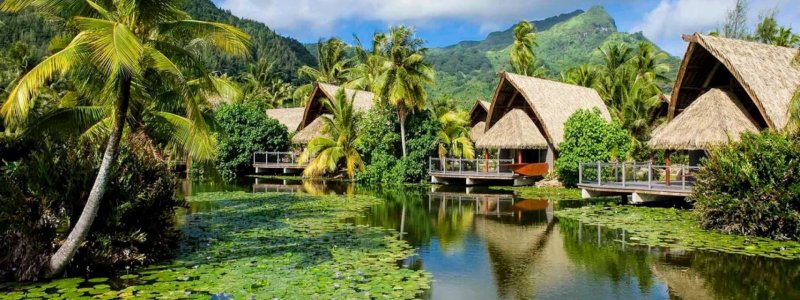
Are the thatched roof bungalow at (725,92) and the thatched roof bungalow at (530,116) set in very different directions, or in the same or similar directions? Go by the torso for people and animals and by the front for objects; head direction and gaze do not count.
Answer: same or similar directions

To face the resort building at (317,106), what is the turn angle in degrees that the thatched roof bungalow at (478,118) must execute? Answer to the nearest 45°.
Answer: approximately 45° to its right

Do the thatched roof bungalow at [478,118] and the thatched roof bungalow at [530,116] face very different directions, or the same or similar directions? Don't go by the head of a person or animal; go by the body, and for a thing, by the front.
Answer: same or similar directions

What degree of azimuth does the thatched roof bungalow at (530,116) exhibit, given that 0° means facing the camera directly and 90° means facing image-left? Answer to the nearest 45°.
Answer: approximately 45°

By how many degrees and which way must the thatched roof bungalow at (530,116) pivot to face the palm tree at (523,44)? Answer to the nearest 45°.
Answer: approximately 135° to its right

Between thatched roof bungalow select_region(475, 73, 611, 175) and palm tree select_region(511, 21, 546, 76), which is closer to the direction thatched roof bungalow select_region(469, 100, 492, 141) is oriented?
the thatched roof bungalow

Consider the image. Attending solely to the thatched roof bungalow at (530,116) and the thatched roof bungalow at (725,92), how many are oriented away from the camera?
0

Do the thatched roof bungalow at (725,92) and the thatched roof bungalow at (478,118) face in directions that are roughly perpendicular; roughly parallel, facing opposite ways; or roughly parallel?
roughly parallel

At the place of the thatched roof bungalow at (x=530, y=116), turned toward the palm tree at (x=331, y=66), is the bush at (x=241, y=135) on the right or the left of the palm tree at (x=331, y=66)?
left

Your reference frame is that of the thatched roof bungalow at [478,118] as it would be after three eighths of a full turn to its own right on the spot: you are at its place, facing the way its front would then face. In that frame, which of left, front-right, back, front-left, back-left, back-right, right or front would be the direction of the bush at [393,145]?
back-left

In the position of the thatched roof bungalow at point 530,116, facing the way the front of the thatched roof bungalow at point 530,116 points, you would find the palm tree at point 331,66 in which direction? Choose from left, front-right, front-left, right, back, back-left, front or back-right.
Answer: right

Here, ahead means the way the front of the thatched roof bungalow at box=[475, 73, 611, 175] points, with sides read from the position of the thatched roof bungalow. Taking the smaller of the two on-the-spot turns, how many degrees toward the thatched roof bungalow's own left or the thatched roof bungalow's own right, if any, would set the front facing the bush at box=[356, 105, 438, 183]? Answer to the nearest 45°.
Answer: approximately 45° to the thatched roof bungalow's own right

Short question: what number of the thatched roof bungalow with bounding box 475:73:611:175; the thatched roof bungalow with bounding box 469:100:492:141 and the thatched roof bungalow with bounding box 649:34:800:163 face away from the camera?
0

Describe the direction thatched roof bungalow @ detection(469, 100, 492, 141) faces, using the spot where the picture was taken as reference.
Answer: facing the viewer and to the left of the viewer

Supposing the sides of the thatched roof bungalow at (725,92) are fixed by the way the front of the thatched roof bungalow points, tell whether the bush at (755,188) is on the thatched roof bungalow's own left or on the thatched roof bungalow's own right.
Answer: on the thatched roof bungalow's own left

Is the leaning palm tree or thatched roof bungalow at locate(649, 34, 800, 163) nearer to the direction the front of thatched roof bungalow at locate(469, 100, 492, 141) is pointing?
the leaning palm tree
